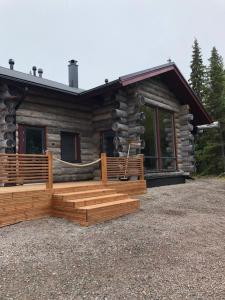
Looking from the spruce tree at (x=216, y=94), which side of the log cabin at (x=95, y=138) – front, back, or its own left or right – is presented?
left

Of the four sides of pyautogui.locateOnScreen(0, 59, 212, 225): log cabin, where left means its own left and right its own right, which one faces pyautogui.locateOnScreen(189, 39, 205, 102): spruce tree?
left

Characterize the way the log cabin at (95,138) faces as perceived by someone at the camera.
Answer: facing the viewer and to the right of the viewer
